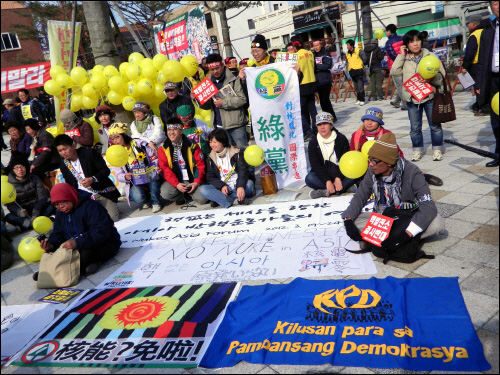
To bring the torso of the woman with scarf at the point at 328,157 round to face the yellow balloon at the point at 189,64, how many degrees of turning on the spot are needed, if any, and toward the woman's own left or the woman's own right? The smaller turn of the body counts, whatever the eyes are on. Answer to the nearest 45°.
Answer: approximately 135° to the woman's own right

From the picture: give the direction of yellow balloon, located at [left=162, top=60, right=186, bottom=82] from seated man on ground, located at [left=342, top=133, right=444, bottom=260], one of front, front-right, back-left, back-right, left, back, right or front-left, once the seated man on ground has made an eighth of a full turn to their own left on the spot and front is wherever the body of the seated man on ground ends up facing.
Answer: back-right

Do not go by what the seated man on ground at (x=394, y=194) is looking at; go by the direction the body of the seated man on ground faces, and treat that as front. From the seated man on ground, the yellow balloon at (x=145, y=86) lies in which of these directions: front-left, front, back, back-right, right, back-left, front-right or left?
right

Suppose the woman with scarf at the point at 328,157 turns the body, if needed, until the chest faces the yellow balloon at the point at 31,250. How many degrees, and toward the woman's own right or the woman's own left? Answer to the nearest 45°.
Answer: approximately 45° to the woman's own right

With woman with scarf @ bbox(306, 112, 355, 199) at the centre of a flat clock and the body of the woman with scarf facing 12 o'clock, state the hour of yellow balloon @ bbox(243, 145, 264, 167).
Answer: The yellow balloon is roughly at 3 o'clock from the woman with scarf.

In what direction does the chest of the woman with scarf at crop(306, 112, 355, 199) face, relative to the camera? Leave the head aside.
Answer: toward the camera

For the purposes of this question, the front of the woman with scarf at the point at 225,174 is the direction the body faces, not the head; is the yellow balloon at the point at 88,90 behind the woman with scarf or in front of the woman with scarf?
behind

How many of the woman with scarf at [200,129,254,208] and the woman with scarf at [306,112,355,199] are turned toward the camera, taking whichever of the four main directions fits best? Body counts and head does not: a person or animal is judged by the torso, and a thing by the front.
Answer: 2

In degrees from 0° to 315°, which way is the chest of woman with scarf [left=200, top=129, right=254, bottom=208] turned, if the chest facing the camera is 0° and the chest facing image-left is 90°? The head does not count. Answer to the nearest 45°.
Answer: approximately 0°

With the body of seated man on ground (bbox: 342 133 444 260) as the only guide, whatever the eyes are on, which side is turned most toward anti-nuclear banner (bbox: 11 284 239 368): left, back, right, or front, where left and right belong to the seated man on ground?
front

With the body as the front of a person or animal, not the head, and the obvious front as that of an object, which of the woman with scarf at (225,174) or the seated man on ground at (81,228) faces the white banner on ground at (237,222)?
the woman with scarf

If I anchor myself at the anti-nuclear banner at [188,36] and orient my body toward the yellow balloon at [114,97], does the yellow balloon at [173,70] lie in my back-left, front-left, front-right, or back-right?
front-left
